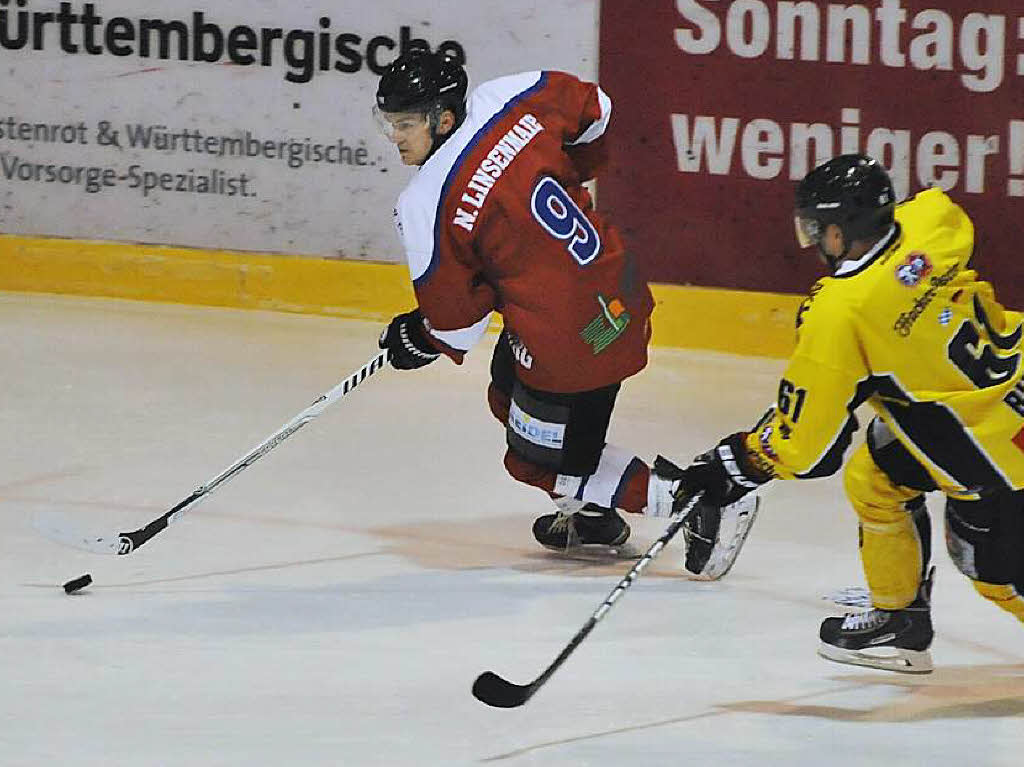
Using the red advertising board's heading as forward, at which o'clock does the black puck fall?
The black puck is roughly at 1 o'clock from the red advertising board.

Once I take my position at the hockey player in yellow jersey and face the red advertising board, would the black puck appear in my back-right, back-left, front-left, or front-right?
front-left

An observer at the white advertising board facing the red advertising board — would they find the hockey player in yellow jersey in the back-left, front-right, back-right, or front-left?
front-right

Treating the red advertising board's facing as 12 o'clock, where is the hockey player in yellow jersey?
The hockey player in yellow jersey is roughly at 12 o'clock from the red advertising board.

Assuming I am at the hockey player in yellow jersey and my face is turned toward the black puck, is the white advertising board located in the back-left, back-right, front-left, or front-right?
front-right

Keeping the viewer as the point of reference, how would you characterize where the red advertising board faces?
facing the viewer

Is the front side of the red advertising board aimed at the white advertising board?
no

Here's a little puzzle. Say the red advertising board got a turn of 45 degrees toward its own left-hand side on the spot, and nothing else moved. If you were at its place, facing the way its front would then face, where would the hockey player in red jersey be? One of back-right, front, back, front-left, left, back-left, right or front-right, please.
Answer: front-right

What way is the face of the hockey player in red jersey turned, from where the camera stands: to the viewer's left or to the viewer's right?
to the viewer's left
